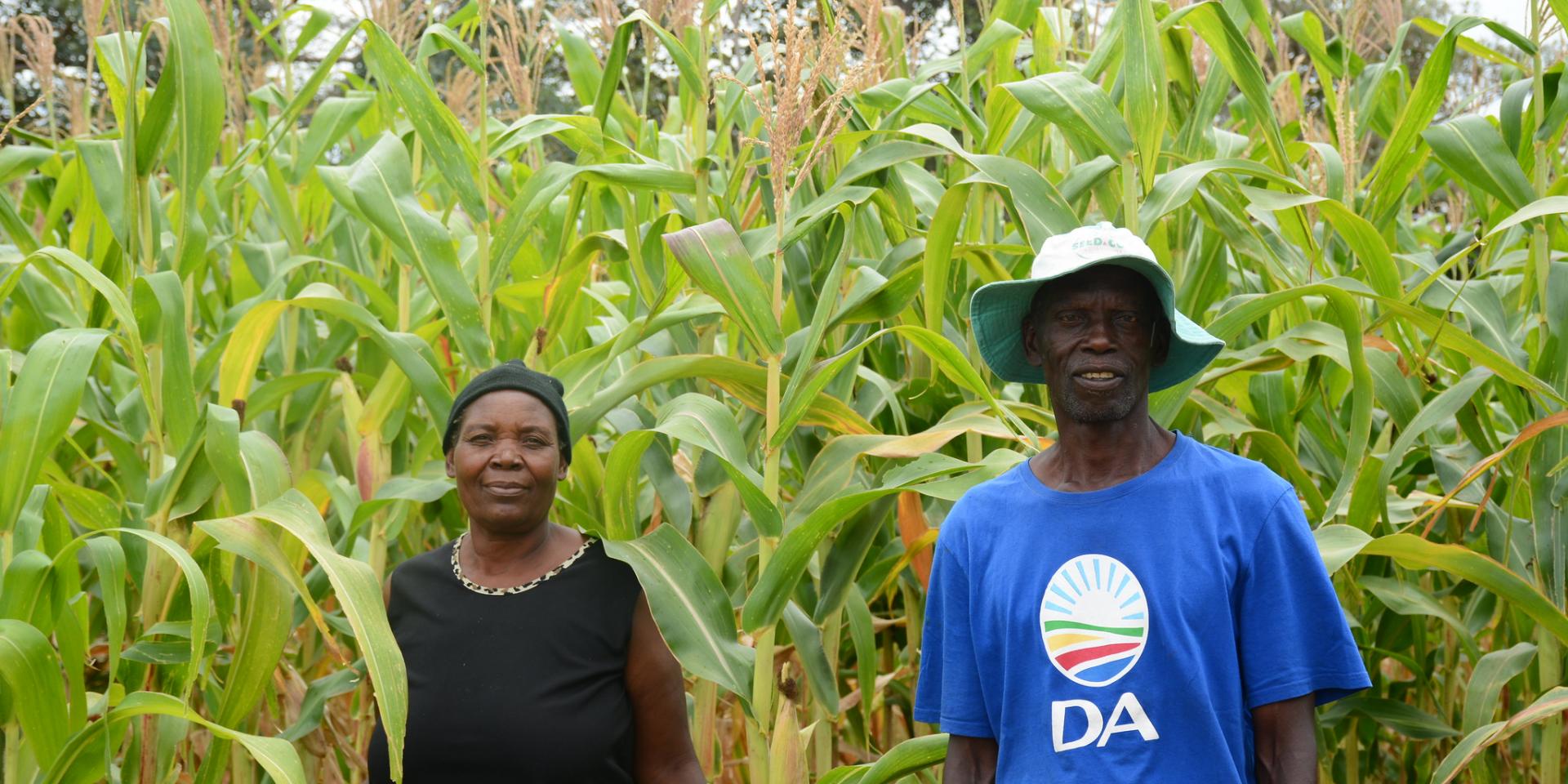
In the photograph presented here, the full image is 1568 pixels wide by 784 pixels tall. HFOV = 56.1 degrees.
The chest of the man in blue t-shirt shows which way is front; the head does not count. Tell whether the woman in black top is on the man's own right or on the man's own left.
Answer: on the man's own right

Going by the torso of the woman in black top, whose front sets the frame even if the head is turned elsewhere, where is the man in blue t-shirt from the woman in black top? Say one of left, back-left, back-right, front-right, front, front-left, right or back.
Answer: front-left

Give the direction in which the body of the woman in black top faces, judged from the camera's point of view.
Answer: toward the camera

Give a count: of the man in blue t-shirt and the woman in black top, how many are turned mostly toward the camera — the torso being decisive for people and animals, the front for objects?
2

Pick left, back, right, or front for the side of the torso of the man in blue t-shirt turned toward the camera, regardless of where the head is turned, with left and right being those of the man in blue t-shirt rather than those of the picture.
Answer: front
